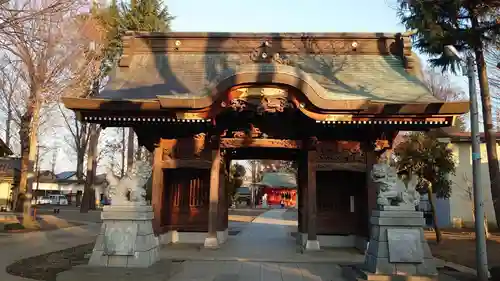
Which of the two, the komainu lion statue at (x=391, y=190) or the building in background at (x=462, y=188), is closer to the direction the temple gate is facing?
the komainu lion statue

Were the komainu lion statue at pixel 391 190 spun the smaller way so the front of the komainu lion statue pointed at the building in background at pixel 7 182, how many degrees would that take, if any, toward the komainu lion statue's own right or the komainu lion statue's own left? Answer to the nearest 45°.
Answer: approximately 45° to the komainu lion statue's own right

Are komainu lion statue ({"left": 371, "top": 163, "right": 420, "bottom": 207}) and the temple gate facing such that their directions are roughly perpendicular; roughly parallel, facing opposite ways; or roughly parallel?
roughly perpendicular

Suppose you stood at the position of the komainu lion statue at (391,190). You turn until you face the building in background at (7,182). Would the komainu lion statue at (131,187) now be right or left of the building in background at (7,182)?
left

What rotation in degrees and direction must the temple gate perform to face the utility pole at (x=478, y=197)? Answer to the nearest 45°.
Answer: approximately 45° to its left

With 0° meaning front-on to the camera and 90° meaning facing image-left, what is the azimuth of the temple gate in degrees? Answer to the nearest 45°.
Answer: approximately 0°

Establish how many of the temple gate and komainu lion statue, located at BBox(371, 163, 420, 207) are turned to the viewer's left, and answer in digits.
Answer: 1

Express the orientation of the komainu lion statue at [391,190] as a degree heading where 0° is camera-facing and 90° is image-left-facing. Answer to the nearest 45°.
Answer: approximately 90°
